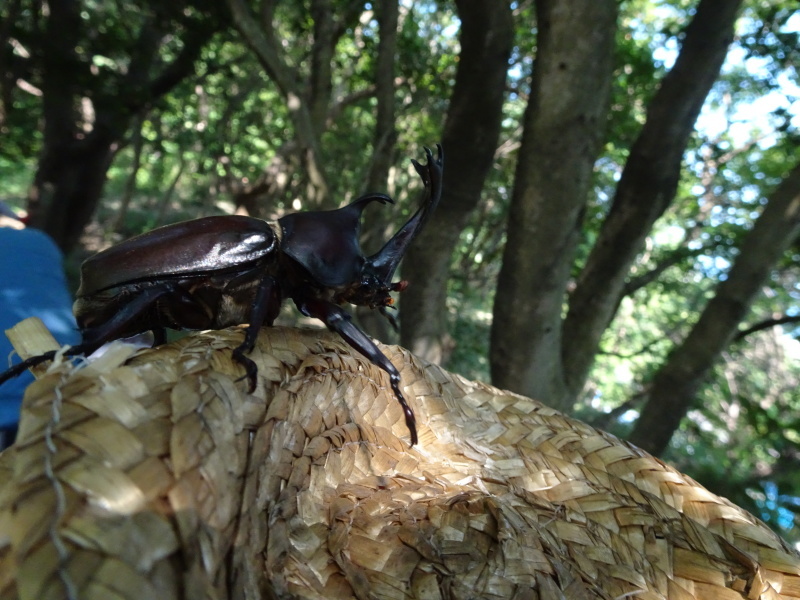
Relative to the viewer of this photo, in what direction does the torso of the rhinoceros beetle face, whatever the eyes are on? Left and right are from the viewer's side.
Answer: facing to the right of the viewer

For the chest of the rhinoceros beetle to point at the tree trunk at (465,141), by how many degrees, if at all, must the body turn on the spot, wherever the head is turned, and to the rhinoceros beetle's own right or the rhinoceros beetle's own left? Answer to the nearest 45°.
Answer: approximately 45° to the rhinoceros beetle's own left

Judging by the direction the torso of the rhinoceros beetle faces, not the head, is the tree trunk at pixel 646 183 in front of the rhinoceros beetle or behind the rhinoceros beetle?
in front

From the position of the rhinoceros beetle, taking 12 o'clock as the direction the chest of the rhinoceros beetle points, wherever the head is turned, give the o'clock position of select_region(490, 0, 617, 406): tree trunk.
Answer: The tree trunk is roughly at 11 o'clock from the rhinoceros beetle.

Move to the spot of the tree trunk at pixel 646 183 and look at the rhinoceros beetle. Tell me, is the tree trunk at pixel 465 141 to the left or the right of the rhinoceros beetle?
right
